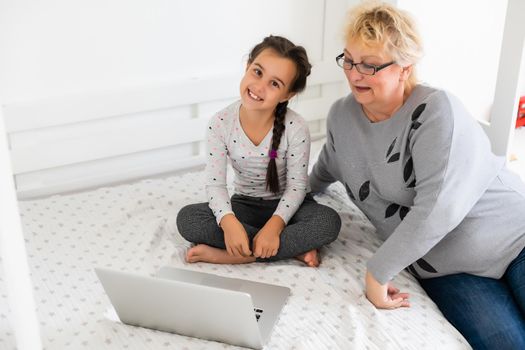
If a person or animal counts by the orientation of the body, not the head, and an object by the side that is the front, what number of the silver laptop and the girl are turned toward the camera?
1

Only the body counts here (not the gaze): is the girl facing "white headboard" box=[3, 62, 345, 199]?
no

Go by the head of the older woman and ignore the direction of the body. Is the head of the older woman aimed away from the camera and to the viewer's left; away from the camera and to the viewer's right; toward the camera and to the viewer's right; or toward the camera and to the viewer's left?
toward the camera and to the viewer's left

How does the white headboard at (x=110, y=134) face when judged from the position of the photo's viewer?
facing the viewer and to the right of the viewer

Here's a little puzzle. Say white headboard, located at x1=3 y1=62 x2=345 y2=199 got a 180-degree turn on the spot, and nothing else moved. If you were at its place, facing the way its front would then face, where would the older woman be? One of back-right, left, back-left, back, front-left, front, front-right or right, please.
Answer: back

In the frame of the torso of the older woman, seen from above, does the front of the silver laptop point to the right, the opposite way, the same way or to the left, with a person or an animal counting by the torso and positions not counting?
the opposite way

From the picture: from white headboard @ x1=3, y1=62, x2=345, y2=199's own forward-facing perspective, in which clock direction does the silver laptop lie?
The silver laptop is roughly at 1 o'clock from the white headboard.

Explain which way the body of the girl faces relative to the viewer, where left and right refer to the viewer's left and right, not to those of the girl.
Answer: facing the viewer

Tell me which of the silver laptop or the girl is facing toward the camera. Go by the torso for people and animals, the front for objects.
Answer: the girl

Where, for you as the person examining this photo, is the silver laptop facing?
facing away from the viewer and to the right of the viewer

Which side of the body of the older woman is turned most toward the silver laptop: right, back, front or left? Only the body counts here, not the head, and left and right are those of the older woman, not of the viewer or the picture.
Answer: front
